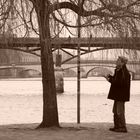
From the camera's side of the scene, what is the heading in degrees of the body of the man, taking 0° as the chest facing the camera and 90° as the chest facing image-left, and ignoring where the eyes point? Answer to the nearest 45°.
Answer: approximately 90°
